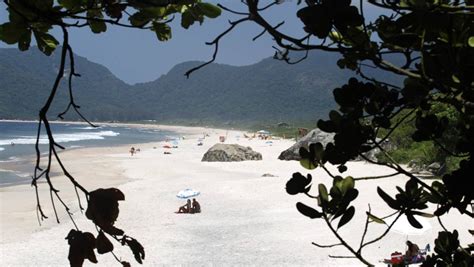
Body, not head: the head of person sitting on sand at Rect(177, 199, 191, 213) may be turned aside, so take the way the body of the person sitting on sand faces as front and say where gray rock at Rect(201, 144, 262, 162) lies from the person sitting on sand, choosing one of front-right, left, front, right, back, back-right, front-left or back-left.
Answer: right

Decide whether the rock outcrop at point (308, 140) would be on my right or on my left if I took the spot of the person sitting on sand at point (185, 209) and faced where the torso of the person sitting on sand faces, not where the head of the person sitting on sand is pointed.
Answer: on my right

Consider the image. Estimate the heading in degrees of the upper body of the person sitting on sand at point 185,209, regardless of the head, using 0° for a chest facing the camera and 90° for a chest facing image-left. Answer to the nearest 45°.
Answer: approximately 90°
